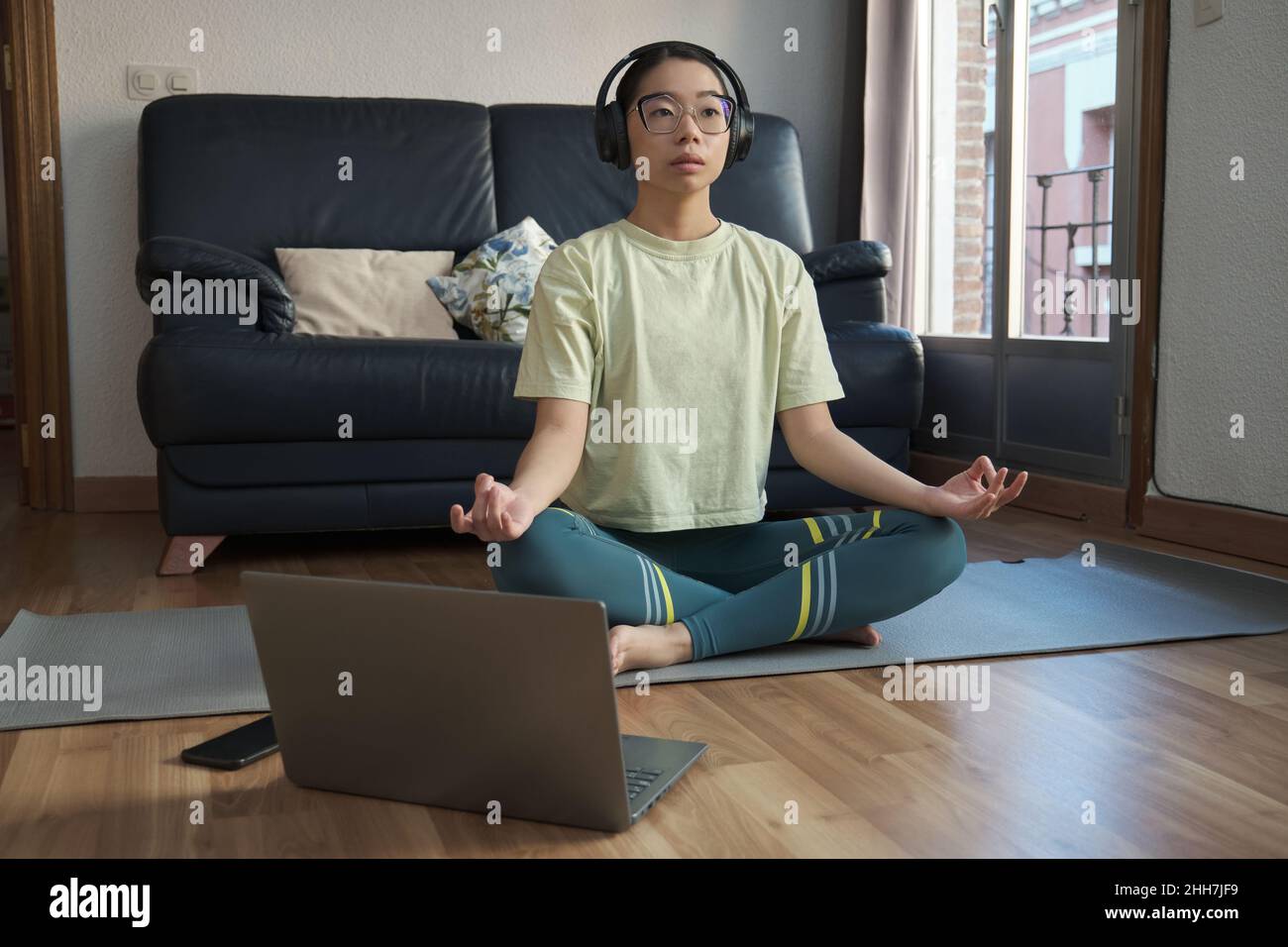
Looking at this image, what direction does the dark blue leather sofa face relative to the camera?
toward the camera

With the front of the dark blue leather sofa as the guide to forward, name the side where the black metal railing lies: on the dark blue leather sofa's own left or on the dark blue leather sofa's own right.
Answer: on the dark blue leather sofa's own left

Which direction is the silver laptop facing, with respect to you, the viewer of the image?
facing away from the viewer and to the right of the viewer

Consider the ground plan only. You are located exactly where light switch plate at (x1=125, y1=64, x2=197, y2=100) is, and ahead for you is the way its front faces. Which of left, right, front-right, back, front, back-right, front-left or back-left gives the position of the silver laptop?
front

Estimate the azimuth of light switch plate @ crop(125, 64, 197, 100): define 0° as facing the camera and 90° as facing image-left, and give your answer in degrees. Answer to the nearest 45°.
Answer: approximately 0°

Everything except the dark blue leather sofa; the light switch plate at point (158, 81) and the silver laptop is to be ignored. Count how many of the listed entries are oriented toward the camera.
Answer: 2

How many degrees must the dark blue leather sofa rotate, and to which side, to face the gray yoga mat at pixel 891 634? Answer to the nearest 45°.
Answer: approximately 45° to its left

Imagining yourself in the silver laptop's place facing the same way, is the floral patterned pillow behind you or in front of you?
in front

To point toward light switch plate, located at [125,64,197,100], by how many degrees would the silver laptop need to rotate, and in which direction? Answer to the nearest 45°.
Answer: approximately 45° to its left

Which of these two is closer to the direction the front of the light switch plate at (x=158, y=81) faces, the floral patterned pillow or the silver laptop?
the silver laptop
